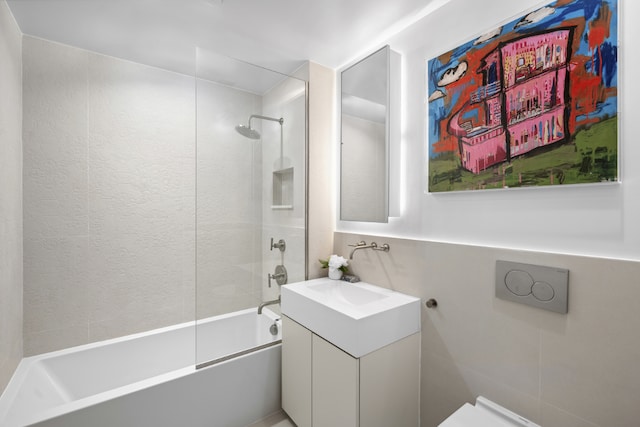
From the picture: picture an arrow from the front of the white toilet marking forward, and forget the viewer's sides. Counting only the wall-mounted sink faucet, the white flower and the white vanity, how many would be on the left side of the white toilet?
0

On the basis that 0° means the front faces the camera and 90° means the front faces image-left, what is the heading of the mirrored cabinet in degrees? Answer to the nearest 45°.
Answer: approximately 45°

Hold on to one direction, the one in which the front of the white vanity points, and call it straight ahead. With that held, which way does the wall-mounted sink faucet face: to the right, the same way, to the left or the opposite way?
the same way

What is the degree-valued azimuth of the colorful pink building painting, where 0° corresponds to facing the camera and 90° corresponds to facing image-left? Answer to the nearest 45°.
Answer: approximately 45°

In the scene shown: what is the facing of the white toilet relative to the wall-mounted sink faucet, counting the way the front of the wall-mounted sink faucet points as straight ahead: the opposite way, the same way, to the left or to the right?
the same way

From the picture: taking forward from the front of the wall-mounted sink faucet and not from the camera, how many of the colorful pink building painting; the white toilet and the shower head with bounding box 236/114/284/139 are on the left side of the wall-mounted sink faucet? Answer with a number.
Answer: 2

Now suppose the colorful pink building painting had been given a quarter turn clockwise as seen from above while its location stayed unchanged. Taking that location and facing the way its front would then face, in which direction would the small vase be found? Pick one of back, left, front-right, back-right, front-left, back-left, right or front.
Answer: front-left

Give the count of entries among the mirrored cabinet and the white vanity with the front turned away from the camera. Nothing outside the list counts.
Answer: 0

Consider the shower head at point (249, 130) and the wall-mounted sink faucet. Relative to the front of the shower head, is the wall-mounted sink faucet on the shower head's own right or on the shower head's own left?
on the shower head's own left

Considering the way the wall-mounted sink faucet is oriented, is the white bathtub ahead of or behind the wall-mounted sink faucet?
ahead

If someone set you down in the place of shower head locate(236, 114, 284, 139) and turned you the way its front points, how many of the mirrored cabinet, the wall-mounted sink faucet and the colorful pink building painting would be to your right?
0

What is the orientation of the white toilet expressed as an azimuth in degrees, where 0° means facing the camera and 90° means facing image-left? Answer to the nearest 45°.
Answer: approximately 45°

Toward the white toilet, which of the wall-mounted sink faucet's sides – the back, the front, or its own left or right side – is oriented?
left

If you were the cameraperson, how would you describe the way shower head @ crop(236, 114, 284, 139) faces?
facing the viewer and to the left of the viewer

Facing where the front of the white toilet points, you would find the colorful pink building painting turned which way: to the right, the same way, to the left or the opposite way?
the same way
